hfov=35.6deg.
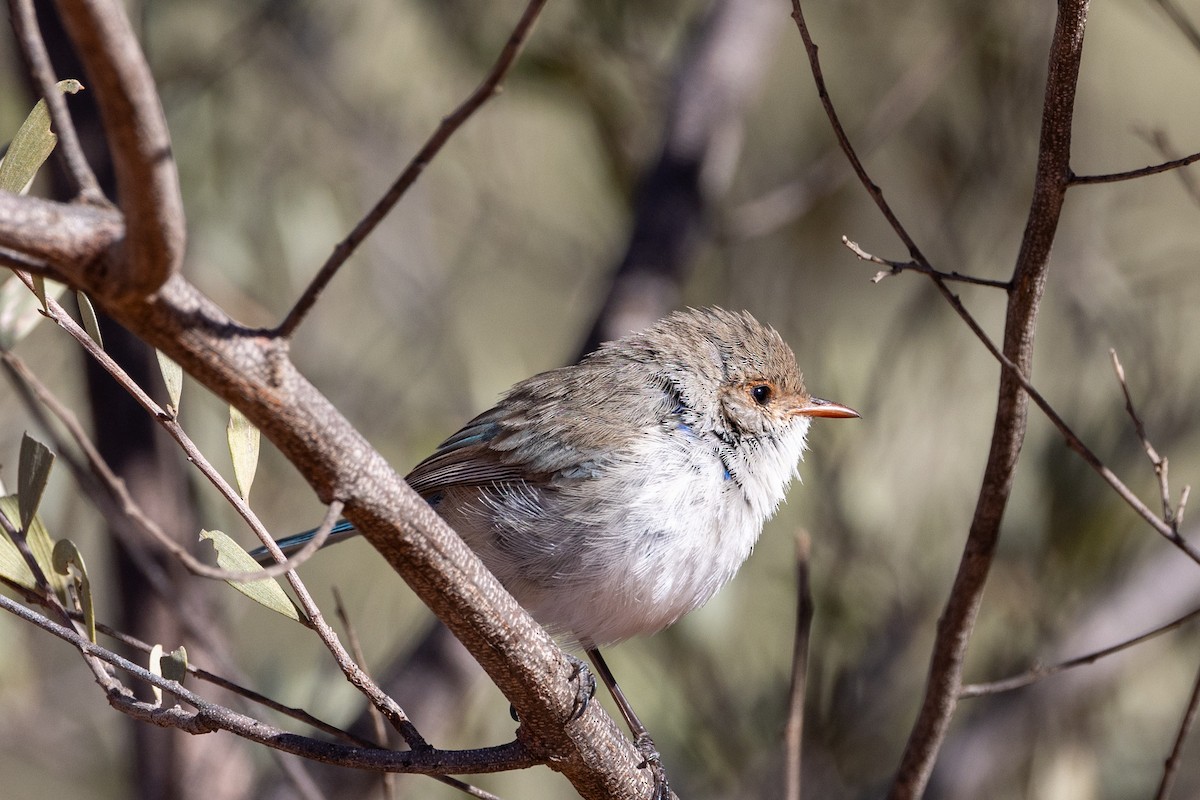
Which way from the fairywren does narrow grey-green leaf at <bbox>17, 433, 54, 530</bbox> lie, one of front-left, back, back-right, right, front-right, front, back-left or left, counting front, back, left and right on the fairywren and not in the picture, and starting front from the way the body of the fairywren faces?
back-right

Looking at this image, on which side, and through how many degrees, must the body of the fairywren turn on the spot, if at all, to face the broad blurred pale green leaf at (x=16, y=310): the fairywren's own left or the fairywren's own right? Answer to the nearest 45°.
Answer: approximately 135° to the fairywren's own right

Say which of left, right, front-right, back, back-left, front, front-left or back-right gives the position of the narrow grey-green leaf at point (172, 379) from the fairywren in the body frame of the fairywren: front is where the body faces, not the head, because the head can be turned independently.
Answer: back-right

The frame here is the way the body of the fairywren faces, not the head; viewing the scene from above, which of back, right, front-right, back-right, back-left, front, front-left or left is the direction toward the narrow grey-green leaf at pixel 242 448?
back-right

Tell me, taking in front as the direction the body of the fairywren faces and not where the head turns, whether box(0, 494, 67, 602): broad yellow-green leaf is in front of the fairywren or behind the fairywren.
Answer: behind

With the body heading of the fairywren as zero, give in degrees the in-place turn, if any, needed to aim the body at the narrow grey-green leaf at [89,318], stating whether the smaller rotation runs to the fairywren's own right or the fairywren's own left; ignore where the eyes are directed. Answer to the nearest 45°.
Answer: approximately 135° to the fairywren's own right

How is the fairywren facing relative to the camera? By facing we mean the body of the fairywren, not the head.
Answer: to the viewer's right
